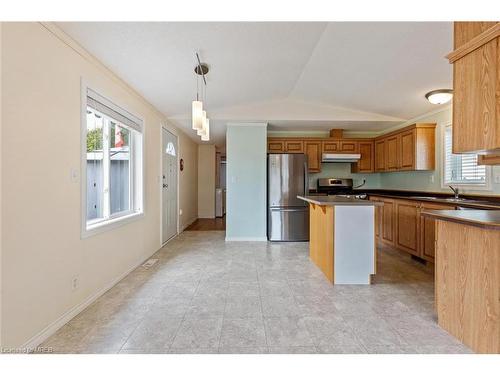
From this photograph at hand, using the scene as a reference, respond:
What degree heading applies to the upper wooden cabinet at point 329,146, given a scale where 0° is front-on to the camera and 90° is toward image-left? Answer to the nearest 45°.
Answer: approximately 0°

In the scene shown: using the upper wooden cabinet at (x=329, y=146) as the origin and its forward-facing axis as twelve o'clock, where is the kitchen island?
The kitchen island is roughly at 12 o'clock from the upper wooden cabinet.

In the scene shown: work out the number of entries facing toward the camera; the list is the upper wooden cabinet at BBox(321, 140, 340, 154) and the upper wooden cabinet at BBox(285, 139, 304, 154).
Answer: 2

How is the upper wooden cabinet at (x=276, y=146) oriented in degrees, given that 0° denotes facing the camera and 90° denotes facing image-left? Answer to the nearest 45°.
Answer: approximately 0°

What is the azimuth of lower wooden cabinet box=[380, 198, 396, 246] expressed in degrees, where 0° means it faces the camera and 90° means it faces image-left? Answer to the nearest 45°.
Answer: approximately 45°

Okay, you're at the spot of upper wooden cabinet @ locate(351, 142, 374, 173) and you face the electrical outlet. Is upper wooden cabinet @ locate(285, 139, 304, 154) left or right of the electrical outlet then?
right

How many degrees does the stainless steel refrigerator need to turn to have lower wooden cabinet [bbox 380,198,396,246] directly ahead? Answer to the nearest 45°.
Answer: approximately 90° to its left

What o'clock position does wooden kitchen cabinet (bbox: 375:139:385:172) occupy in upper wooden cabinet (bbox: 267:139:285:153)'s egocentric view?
The wooden kitchen cabinet is roughly at 9 o'clock from the upper wooden cabinet.
